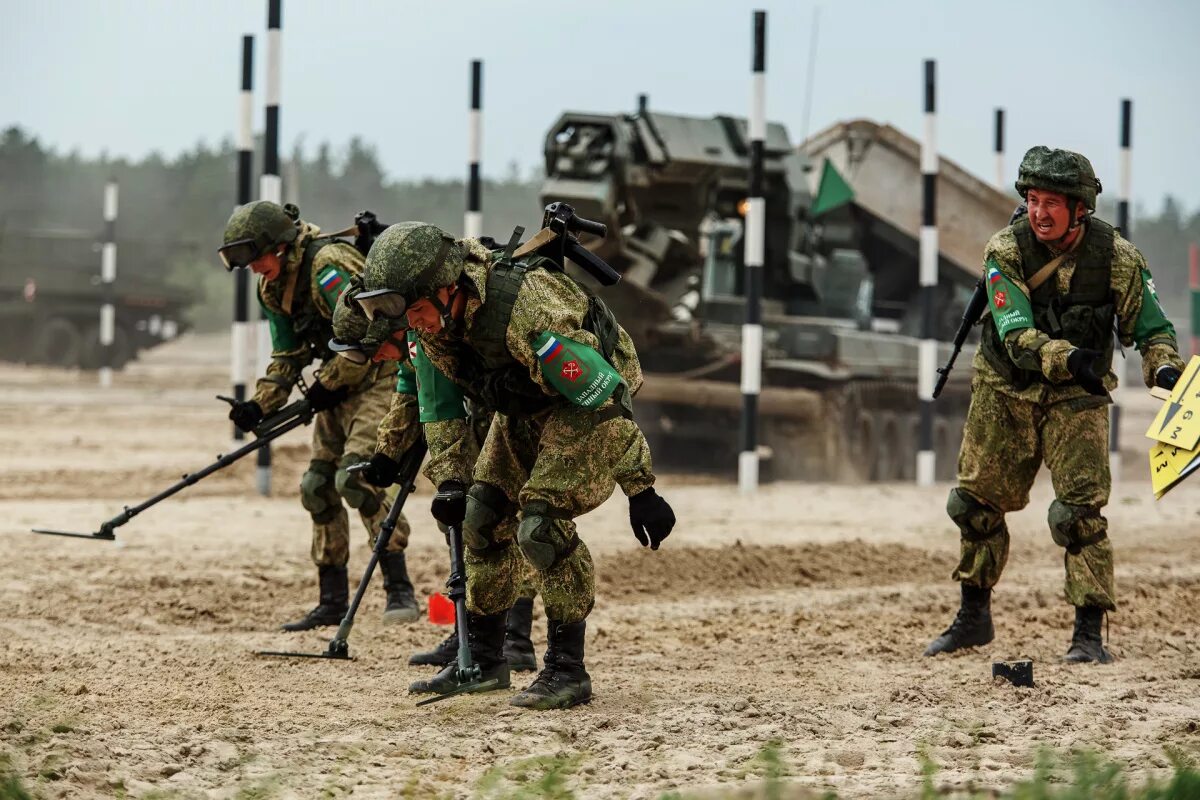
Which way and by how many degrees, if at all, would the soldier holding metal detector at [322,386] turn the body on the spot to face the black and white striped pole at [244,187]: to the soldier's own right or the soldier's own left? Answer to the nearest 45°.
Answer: approximately 135° to the soldier's own right

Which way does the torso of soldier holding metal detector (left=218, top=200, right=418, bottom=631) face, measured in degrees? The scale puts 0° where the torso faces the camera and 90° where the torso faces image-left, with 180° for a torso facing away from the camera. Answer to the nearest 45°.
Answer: approximately 45°

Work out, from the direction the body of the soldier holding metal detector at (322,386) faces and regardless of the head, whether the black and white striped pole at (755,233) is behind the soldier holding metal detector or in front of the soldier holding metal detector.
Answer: behind

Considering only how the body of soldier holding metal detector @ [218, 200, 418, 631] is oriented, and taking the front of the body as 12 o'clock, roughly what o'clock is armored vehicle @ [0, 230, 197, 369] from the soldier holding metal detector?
The armored vehicle is roughly at 4 o'clock from the soldier holding metal detector.

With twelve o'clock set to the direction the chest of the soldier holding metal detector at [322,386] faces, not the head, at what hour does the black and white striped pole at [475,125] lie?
The black and white striped pole is roughly at 5 o'clock from the soldier holding metal detector.

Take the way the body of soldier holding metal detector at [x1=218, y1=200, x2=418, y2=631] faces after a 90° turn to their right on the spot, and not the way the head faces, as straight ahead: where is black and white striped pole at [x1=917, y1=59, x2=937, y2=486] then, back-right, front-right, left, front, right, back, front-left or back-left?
right

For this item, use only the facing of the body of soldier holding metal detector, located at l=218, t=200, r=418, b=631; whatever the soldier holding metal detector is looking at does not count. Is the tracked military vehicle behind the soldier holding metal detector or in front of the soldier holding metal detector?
behind
